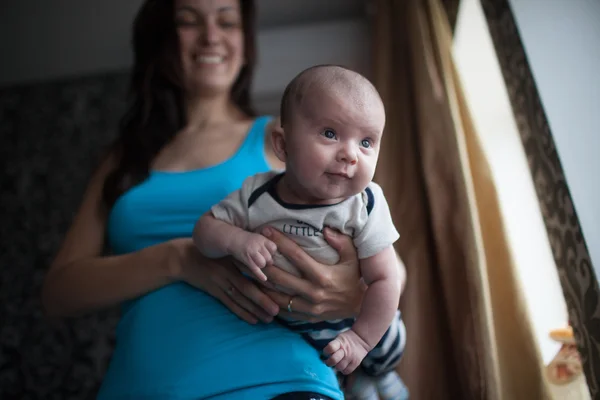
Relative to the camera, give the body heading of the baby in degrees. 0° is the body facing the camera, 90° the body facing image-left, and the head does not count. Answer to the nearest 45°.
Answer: approximately 0°

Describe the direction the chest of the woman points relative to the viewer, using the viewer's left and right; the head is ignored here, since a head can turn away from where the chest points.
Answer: facing the viewer and to the right of the viewer

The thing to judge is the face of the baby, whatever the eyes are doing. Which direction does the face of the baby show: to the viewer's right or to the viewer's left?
to the viewer's right
